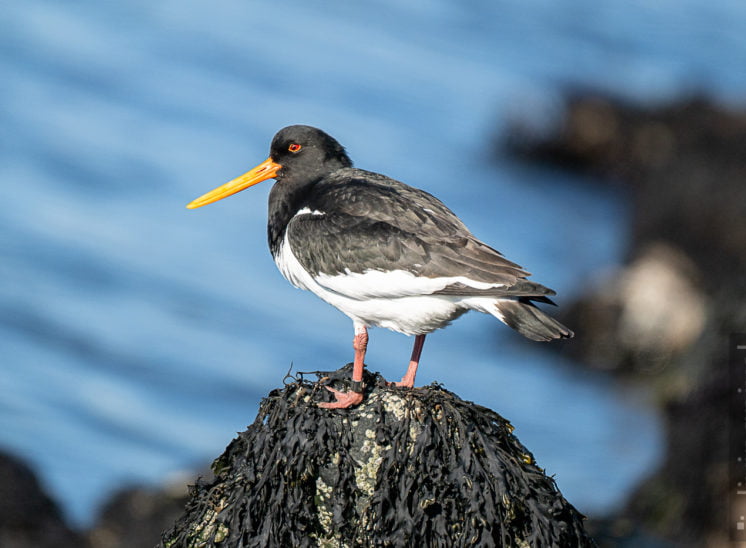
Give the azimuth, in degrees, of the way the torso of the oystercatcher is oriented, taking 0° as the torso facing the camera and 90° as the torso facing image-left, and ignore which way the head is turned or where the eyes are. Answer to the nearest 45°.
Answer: approximately 90°
